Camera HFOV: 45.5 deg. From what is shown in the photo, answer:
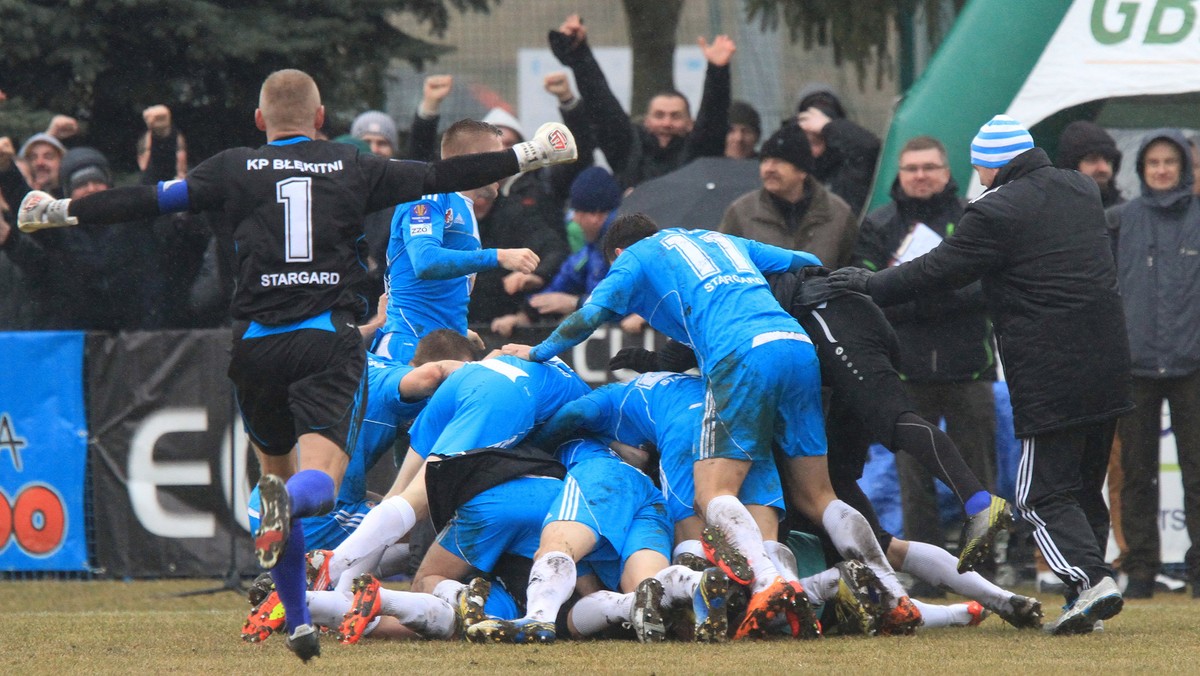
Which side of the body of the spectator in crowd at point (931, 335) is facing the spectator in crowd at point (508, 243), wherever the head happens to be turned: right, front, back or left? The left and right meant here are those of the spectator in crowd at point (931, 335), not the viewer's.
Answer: right

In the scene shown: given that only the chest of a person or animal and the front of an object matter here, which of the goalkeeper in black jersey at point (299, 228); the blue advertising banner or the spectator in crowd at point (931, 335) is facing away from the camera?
the goalkeeper in black jersey

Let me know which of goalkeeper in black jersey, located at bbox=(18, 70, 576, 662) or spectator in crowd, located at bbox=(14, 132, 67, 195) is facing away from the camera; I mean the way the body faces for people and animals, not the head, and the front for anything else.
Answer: the goalkeeper in black jersey

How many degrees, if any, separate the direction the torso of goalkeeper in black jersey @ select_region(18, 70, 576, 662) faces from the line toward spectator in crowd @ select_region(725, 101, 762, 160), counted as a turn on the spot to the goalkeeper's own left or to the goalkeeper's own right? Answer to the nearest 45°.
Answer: approximately 45° to the goalkeeper's own right

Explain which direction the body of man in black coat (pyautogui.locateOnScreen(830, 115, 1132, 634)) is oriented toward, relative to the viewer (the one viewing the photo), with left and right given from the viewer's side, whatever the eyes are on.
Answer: facing away from the viewer and to the left of the viewer

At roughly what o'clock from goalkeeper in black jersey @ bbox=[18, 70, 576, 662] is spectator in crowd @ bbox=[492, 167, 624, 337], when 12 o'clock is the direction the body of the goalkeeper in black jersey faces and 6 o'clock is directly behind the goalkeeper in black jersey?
The spectator in crowd is roughly at 1 o'clock from the goalkeeper in black jersey.

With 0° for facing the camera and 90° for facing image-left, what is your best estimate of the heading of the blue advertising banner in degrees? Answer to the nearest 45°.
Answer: approximately 0°

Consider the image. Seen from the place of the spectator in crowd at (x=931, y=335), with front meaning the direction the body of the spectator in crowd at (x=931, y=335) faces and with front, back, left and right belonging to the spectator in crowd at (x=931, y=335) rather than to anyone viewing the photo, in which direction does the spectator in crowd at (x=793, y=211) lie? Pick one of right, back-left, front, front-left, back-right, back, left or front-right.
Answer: right

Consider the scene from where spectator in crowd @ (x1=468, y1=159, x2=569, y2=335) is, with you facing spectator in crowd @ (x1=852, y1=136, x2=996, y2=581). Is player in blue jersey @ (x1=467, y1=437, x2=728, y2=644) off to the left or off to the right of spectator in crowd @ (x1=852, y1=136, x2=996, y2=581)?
right
